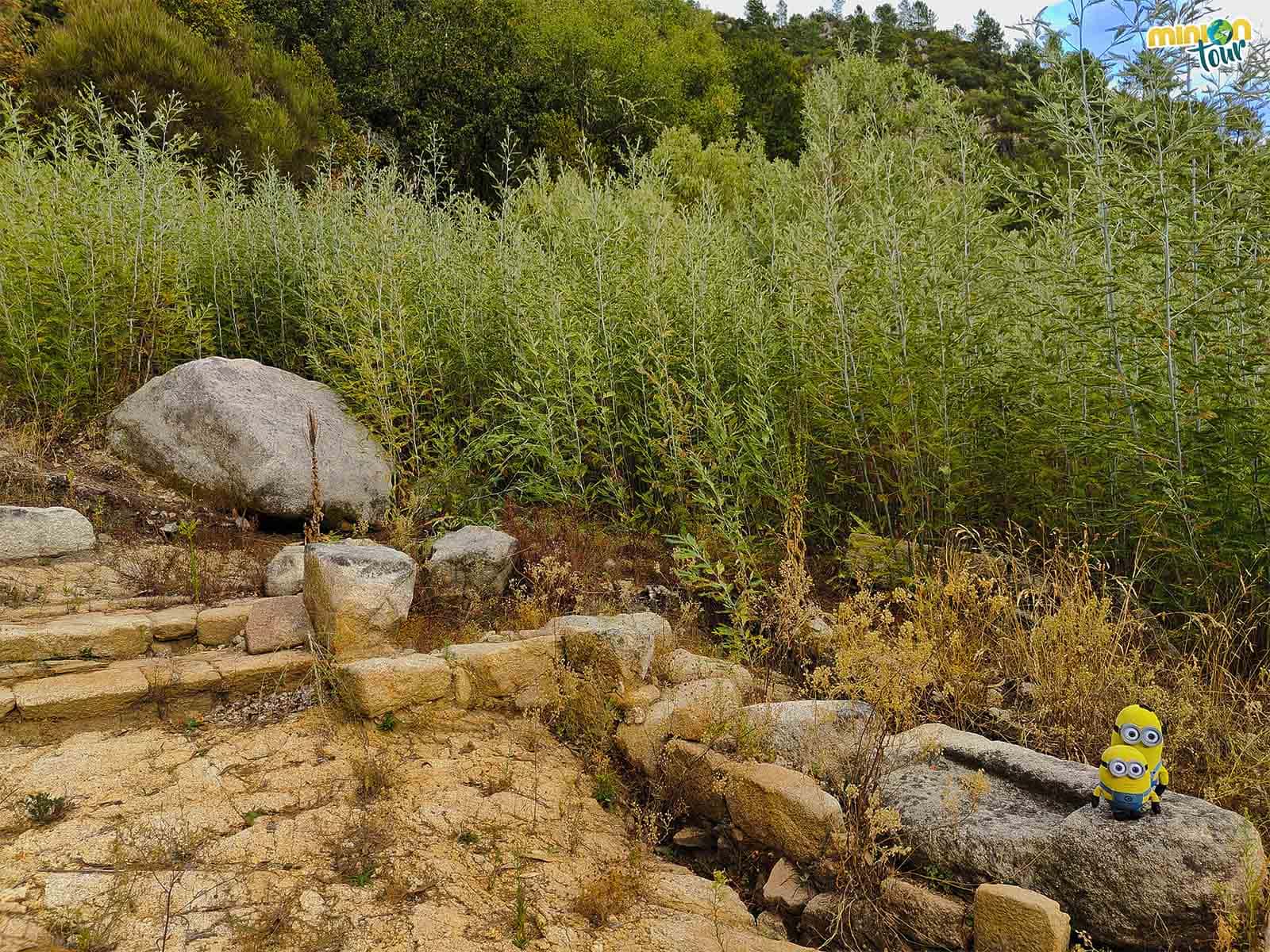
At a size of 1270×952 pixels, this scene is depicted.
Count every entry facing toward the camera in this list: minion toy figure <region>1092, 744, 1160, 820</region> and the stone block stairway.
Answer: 2

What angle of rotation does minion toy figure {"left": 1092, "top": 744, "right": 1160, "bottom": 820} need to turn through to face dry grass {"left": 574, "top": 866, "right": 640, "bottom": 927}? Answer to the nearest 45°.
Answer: approximately 45° to its right

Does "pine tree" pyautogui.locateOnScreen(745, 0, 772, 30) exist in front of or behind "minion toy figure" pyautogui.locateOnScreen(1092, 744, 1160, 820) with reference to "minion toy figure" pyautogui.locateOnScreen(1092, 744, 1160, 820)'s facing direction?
behind

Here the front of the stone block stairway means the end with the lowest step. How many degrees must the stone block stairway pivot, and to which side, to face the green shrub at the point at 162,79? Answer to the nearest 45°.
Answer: approximately 180°

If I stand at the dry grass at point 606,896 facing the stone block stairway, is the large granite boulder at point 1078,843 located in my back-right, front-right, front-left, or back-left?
back-right

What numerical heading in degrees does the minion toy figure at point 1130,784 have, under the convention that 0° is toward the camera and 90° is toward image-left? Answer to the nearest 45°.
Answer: approximately 0°

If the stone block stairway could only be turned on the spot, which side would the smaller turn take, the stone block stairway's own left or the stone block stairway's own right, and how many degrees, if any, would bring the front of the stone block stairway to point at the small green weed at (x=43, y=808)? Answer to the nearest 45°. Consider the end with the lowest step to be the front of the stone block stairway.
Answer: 0° — it already faces it

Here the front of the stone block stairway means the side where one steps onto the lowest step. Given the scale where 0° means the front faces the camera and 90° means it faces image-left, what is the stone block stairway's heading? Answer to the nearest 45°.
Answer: approximately 0°

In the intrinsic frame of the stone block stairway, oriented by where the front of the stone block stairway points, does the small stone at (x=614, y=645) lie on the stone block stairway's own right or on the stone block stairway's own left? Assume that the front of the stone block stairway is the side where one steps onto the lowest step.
on the stone block stairway's own left

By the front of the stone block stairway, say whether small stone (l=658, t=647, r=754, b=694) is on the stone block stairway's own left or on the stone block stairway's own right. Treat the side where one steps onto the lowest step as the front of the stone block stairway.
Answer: on the stone block stairway's own left

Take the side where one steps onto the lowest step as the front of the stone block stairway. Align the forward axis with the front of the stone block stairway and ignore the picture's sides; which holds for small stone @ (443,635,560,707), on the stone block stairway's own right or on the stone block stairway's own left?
on the stone block stairway's own left
